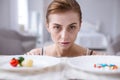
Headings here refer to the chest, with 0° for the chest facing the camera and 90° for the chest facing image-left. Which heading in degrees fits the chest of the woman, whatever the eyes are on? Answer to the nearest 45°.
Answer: approximately 0°
